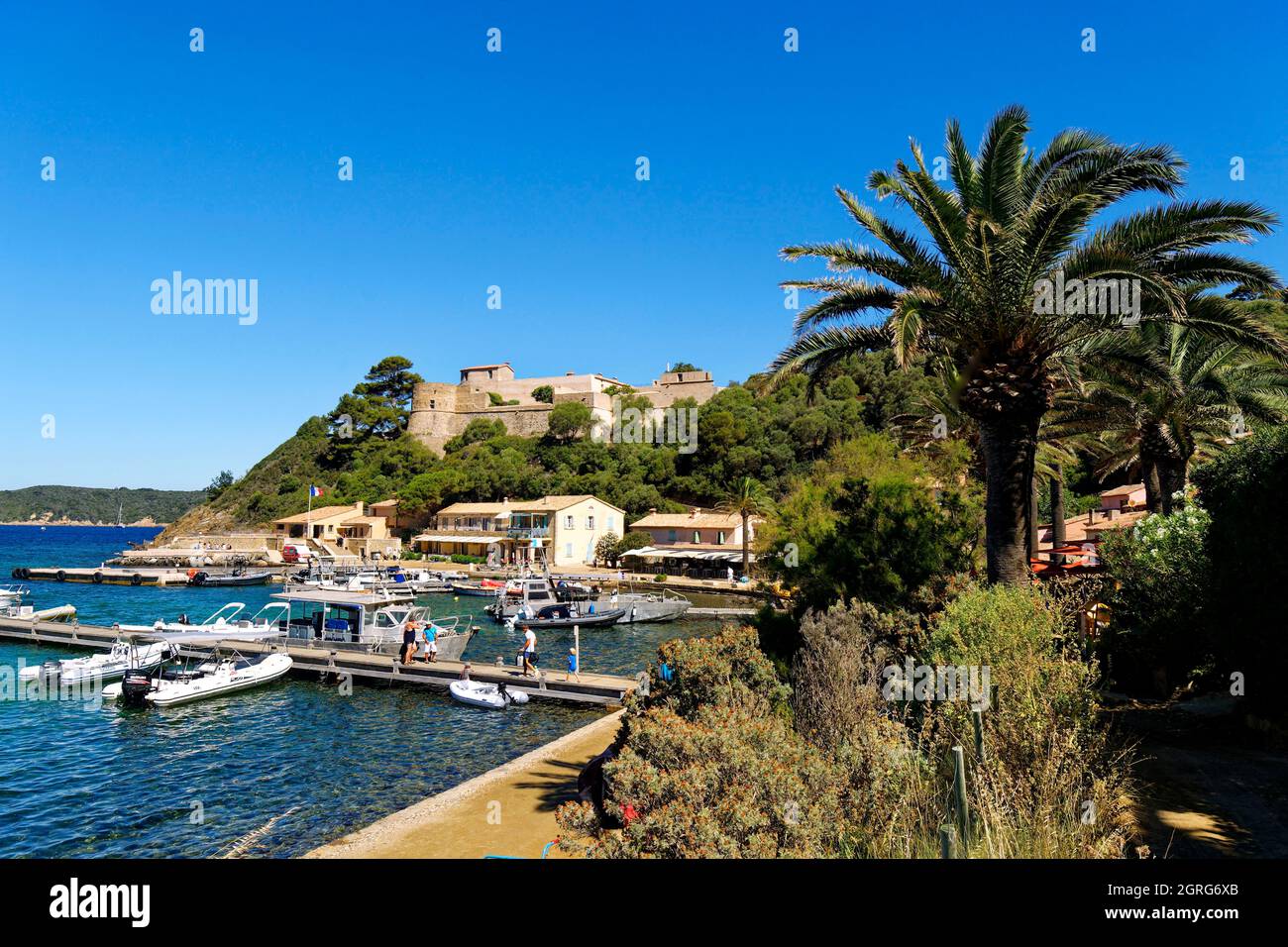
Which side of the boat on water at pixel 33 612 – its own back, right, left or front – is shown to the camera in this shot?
right

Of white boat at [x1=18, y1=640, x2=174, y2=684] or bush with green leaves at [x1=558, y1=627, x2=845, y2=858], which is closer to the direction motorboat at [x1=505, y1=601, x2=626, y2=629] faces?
the bush with green leaves

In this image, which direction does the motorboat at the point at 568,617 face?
to the viewer's right

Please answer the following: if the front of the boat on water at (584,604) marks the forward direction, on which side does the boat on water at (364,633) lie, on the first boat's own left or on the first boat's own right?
on the first boat's own right

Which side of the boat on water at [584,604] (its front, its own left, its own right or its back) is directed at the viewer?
right

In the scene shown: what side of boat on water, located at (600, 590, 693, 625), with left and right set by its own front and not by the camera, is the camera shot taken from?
right
